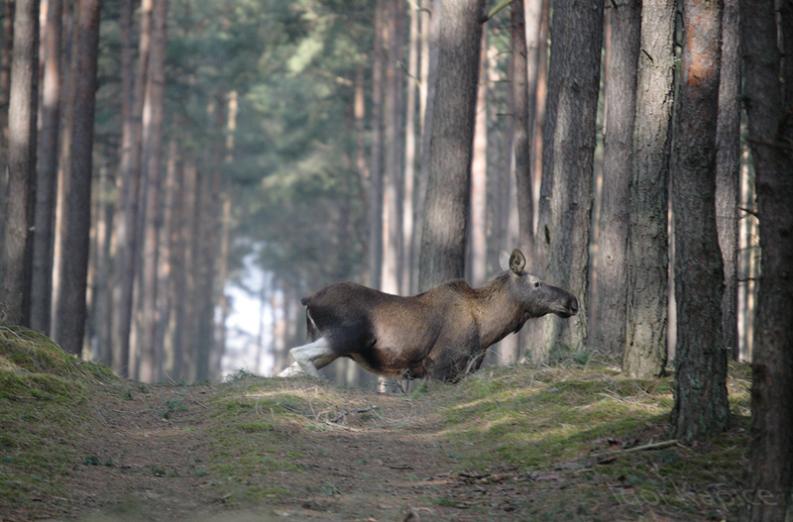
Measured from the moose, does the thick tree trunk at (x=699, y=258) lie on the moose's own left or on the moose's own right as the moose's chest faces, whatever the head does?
on the moose's own right

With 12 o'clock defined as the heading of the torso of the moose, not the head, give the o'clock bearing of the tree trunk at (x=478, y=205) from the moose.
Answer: The tree trunk is roughly at 9 o'clock from the moose.

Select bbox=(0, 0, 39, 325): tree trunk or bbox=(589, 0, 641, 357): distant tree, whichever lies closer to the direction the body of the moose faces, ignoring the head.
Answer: the distant tree

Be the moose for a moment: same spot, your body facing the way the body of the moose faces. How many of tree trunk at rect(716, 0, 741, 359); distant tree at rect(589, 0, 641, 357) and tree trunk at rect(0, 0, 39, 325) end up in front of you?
2

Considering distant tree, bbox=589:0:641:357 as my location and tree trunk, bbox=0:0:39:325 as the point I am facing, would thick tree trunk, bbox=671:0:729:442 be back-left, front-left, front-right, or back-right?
back-left

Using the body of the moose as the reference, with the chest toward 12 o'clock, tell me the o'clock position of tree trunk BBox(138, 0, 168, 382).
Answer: The tree trunk is roughly at 8 o'clock from the moose.

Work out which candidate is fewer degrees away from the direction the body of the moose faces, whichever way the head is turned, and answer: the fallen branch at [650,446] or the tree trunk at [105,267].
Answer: the fallen branch

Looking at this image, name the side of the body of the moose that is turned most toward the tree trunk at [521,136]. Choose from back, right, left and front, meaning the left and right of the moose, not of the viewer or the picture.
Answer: left

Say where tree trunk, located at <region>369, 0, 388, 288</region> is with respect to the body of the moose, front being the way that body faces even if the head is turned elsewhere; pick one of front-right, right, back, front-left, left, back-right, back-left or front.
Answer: left

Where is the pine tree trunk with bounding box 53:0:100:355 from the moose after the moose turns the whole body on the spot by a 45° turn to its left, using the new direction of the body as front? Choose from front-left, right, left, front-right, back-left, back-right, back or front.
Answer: left

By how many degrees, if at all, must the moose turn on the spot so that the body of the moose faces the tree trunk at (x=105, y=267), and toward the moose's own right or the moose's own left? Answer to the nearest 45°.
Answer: approximately 135° to the moose's own left

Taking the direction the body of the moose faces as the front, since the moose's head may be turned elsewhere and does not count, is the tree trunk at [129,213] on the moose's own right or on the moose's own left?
on the moose's own left

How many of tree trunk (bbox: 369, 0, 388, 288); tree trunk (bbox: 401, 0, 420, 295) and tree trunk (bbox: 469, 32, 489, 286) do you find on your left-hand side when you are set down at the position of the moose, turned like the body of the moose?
3

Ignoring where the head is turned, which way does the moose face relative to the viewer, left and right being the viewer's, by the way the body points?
facing to the right of the viewer
